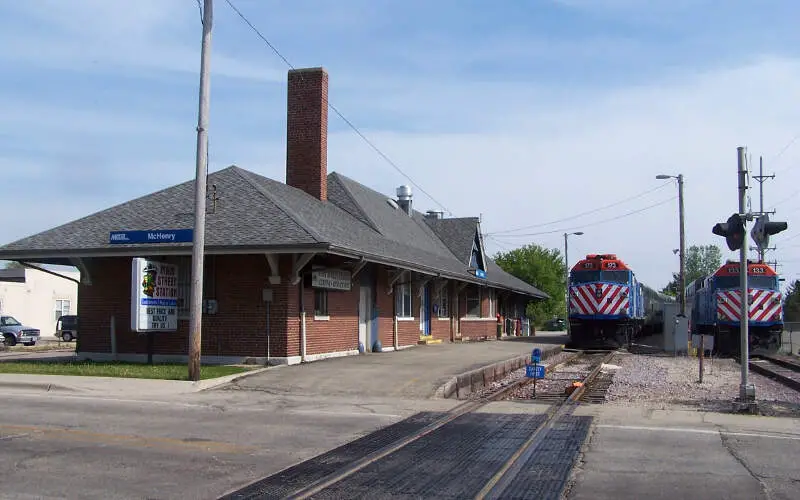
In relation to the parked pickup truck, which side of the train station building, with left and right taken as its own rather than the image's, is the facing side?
back

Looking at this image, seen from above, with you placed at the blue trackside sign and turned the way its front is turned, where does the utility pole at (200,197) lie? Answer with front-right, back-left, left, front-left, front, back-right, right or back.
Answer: right

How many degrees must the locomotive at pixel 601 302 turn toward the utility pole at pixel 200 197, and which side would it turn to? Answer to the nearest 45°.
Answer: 0° — it already faces it

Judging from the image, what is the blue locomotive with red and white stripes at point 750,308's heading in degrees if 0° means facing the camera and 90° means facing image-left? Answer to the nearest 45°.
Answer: approximately 0°

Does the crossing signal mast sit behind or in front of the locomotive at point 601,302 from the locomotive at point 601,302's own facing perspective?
in front

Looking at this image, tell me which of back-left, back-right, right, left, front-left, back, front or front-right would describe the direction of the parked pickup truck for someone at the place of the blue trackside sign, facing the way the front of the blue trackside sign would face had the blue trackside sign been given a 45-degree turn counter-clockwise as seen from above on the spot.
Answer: back

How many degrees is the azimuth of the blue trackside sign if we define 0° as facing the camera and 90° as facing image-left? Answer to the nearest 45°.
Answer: approximately 0°

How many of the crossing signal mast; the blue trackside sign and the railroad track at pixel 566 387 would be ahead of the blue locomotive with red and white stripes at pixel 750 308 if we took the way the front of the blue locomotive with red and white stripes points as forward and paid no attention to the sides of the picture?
3

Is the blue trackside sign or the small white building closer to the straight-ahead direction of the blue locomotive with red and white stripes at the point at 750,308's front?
the blue trackside sign

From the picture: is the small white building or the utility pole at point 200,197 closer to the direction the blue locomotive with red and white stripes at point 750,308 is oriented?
the utility pole

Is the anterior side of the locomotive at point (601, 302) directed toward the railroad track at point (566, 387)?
yes

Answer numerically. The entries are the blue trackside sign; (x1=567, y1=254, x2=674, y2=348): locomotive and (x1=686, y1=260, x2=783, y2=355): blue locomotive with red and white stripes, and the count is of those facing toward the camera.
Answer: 3
